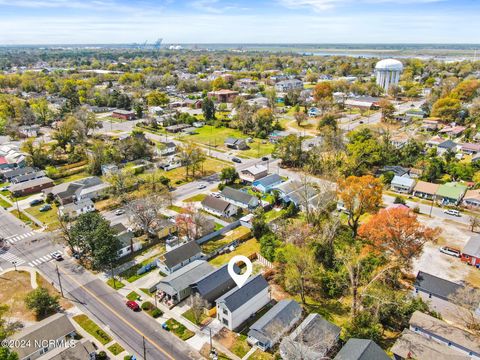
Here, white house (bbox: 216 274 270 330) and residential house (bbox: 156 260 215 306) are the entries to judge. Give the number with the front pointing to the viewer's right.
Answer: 0

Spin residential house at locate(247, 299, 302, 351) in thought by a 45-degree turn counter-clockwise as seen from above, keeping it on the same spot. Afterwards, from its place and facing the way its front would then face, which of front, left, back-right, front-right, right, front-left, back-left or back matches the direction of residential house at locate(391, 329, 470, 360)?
left

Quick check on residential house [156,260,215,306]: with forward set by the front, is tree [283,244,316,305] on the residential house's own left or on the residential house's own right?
on the residential house's own left

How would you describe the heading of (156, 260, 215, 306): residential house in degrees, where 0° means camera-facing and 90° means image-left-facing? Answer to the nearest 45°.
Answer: approximately 45°

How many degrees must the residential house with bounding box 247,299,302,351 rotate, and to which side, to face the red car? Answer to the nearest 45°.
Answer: approximately 45° to its right

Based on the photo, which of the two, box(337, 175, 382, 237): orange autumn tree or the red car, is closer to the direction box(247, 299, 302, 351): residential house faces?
the red car

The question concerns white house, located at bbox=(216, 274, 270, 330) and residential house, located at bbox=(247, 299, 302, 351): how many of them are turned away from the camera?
0

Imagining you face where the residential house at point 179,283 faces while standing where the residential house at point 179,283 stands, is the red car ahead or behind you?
ahead

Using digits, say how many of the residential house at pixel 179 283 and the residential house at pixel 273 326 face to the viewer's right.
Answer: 0

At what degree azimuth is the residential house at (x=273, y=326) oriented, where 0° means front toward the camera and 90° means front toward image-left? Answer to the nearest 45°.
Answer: approximately 45°

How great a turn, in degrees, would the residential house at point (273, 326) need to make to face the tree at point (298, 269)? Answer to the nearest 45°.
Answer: approximately 135° to its right
